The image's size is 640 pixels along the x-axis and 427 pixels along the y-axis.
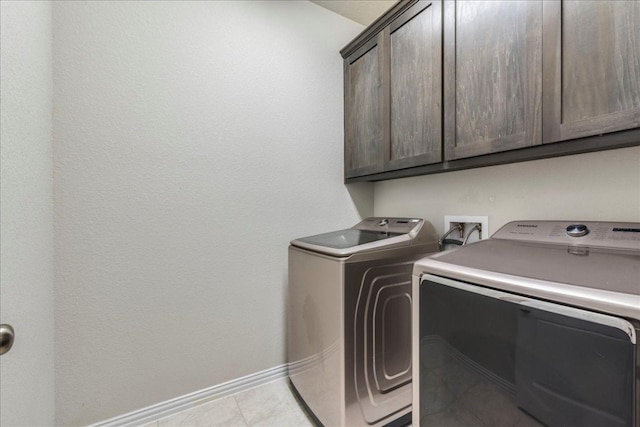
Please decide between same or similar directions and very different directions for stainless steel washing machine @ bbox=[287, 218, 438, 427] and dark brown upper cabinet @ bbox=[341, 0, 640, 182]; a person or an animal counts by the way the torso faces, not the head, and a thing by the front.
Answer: same or similar directions

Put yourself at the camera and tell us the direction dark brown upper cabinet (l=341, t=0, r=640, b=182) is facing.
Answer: facing the viewer and to the left of the viewer

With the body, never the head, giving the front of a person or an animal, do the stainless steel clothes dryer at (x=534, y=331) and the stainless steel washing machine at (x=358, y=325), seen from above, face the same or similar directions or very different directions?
same or similar directions

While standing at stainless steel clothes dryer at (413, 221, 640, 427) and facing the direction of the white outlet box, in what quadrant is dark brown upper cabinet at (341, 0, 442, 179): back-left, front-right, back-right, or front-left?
front-left

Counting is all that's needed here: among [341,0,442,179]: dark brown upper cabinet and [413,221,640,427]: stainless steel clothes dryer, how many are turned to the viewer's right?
0

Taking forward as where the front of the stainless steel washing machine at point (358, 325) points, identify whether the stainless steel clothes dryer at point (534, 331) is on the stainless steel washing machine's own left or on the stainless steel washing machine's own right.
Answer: on the stainless steel washing machine's own left

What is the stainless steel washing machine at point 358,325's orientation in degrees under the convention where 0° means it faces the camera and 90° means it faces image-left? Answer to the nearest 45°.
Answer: approximately 45°

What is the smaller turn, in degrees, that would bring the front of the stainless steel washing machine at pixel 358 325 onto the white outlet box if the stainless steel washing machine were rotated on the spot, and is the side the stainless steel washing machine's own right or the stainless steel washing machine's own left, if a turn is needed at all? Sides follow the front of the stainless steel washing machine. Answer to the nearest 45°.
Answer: approximately 180°

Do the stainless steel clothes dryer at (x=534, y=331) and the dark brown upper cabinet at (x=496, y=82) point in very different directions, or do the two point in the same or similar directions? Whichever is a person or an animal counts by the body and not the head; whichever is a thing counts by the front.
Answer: same or similar directions
